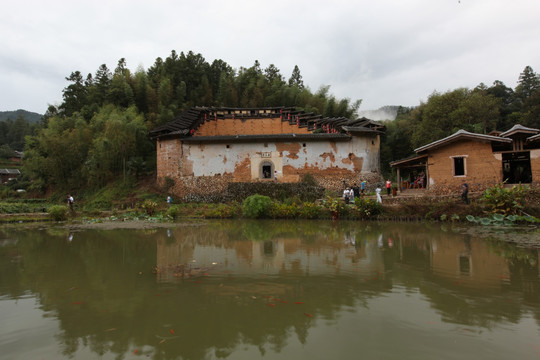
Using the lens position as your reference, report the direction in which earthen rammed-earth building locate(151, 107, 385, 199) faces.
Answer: facing the viewer

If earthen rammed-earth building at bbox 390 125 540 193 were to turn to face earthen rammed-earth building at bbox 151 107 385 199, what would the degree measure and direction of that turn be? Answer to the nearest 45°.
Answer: approximately 90° to its right

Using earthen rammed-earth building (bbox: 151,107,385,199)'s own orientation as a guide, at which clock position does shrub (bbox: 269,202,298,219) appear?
The shrub is roughly at 12 o'clock from the earthen rammed-earth building.

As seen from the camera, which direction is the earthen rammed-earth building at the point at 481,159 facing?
toward the camera

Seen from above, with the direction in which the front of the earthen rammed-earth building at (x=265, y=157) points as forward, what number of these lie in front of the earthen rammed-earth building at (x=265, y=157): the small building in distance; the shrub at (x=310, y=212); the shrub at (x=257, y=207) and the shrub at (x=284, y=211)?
3

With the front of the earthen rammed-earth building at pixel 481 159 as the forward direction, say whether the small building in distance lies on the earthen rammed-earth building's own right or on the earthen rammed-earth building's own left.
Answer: on the earthen rammed-earth building's own right

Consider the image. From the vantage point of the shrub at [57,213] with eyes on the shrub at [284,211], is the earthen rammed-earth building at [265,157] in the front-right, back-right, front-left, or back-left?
front-left

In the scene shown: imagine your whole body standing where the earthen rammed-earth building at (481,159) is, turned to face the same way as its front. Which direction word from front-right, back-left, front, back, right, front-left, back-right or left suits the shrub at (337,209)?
front-right

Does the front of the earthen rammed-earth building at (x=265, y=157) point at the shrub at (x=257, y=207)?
yes

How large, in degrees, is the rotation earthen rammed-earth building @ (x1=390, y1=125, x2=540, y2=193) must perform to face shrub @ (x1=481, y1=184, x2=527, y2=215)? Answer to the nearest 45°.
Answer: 0° — it already faces it

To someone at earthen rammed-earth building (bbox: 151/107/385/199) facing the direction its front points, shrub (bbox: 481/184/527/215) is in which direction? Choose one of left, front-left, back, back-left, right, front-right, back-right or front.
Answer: front-left

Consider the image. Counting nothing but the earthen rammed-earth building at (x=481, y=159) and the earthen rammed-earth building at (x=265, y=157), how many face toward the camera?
2

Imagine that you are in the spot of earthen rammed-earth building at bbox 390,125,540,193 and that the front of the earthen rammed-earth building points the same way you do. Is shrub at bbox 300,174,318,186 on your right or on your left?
on your right

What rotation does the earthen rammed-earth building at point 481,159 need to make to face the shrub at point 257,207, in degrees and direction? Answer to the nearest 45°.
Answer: approximately 45° to its right

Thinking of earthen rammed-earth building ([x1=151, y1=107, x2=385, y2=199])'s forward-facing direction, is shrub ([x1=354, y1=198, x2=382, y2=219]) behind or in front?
in front
